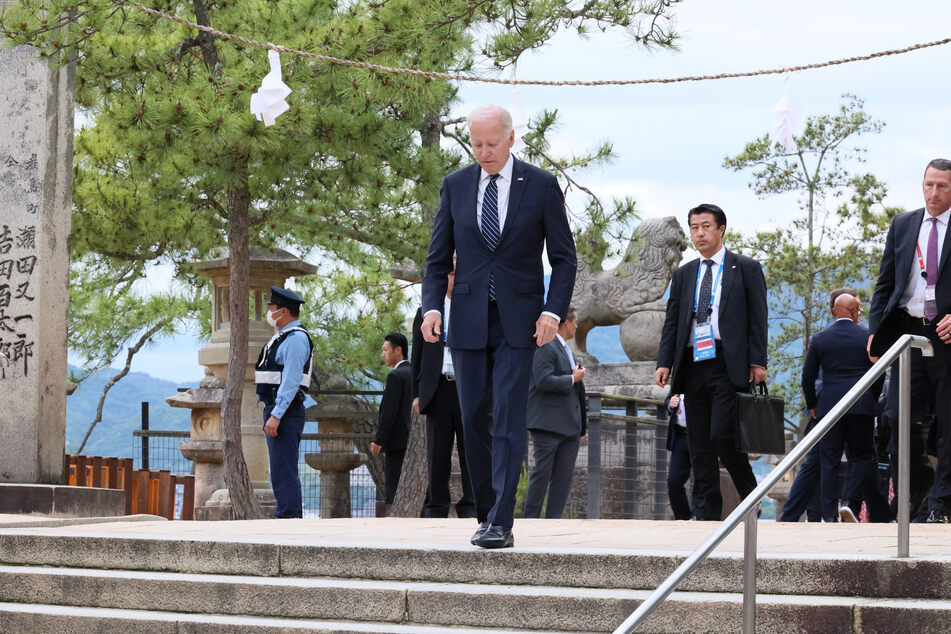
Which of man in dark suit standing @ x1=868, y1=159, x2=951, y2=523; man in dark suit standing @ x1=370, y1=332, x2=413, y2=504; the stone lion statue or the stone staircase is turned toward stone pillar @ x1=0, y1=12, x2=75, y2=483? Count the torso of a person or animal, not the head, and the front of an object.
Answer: man in dark suit standing @ x1=370, y1=332, x2=413, y2=504

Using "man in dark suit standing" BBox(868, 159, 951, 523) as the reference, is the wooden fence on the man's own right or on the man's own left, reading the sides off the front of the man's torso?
on the man's own right

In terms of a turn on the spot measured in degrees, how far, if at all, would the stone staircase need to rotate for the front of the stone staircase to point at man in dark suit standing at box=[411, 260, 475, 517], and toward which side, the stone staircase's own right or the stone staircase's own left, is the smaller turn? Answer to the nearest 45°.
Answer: approximately 180°

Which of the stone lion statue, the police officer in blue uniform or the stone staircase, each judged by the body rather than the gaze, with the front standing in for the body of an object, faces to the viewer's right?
the stone lion statue

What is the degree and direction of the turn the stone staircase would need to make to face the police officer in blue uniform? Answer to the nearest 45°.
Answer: approximately 180°

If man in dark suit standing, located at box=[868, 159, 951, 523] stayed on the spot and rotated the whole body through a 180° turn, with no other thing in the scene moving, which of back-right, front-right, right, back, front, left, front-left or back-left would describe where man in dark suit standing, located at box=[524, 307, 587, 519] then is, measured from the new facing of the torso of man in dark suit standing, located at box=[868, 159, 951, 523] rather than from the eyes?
front-left

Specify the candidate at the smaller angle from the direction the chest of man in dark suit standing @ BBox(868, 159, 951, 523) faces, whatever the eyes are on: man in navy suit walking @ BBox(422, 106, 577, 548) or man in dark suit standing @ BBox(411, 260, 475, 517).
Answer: the man in navy suit walking

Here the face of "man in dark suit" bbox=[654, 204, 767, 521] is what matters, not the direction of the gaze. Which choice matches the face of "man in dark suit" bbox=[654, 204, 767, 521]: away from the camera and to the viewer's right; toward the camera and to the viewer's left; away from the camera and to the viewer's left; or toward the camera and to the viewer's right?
toward the camera and to the viewer's left

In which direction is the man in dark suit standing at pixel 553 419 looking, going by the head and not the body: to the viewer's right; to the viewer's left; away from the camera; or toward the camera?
to the viewer's right

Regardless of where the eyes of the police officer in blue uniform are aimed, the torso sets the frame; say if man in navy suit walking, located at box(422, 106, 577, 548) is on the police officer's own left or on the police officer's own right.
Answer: on the police officer's own left

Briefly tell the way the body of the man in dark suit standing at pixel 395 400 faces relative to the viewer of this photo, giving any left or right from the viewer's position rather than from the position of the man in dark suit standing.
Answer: facing to the left of the viewer

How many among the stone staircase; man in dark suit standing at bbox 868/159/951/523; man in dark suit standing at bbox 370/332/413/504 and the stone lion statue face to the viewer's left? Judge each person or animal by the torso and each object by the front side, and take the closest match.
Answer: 1
